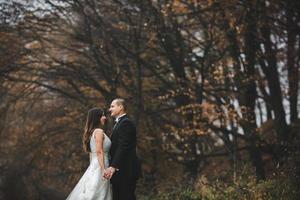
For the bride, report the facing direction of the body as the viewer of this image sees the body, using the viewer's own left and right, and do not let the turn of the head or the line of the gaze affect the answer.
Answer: facing to the right of the viewer

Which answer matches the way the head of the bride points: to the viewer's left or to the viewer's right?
to the viewer's right

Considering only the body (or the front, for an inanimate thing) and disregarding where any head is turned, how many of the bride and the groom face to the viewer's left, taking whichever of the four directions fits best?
1

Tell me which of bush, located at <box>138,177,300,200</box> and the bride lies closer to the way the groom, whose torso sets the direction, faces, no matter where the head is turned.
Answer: the bride

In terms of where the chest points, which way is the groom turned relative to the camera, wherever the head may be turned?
to the viewer's left

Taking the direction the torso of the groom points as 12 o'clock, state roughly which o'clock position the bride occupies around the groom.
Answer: The bride is roughly at 1 o'clock from the groom.

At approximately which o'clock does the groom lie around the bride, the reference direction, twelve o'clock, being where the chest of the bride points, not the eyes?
The groom is roughly at 1 o'clock from the bride.

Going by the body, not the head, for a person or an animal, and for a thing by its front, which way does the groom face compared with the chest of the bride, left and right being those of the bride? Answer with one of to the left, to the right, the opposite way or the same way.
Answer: the opposite way

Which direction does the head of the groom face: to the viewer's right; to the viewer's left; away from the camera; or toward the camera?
to the viewer's left
